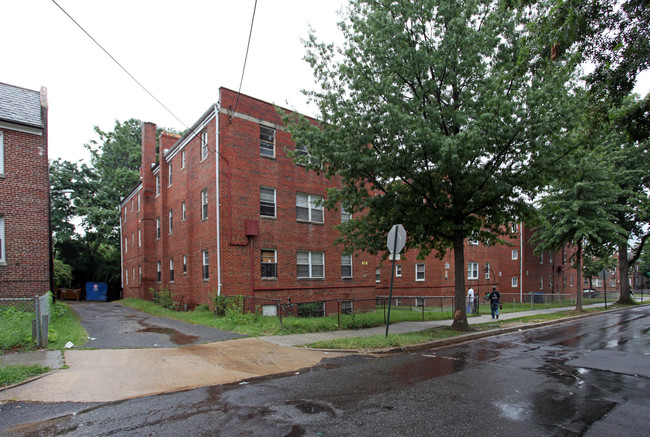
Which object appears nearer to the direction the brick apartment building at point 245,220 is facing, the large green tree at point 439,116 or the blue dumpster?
the large green tree

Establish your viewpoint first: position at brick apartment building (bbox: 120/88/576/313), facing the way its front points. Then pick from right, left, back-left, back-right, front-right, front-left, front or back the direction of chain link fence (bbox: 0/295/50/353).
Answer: front-right

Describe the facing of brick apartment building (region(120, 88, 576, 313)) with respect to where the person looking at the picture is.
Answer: facing the viewer and to the right of the viewer

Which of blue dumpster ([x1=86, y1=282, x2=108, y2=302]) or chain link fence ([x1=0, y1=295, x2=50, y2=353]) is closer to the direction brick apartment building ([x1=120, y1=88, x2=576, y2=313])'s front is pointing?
the chain link fence

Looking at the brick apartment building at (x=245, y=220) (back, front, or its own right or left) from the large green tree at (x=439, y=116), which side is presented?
front

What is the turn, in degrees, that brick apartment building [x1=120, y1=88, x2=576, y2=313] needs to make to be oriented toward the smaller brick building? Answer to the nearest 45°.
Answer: approximately 90° to its right
